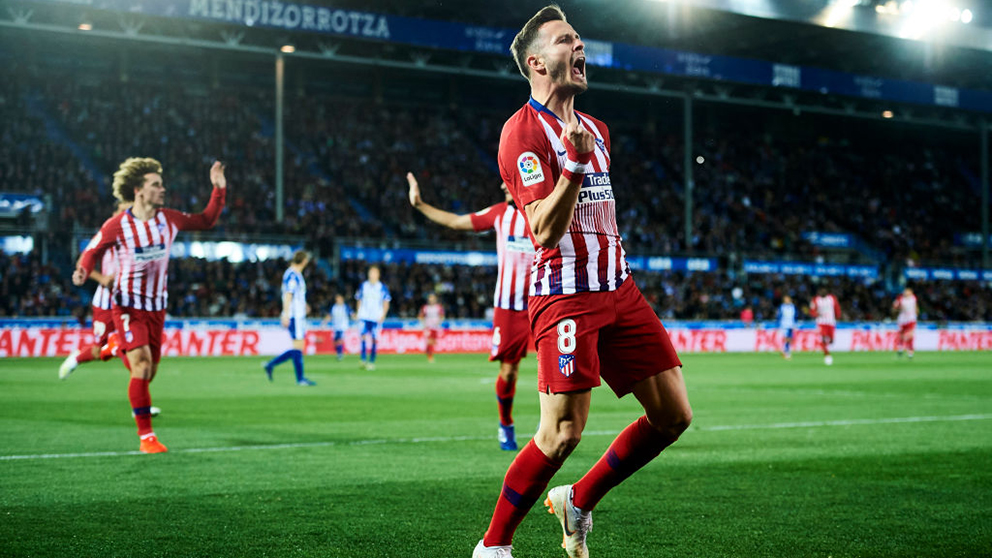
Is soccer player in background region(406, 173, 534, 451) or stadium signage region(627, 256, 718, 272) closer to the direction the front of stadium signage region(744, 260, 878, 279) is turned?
the soccer player in background

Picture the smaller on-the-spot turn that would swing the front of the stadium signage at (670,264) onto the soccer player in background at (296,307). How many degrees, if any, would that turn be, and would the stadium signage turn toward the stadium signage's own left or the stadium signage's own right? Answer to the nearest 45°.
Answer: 0° — it already faces them

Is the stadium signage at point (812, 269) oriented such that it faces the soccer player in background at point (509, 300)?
yes

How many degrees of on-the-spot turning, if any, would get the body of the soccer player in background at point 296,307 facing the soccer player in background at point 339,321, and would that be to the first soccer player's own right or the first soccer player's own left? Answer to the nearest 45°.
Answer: approximately 90° to the first soccer player's own left

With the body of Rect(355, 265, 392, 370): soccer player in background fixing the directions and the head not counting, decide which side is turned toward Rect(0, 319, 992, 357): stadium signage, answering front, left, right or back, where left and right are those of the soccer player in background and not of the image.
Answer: back
